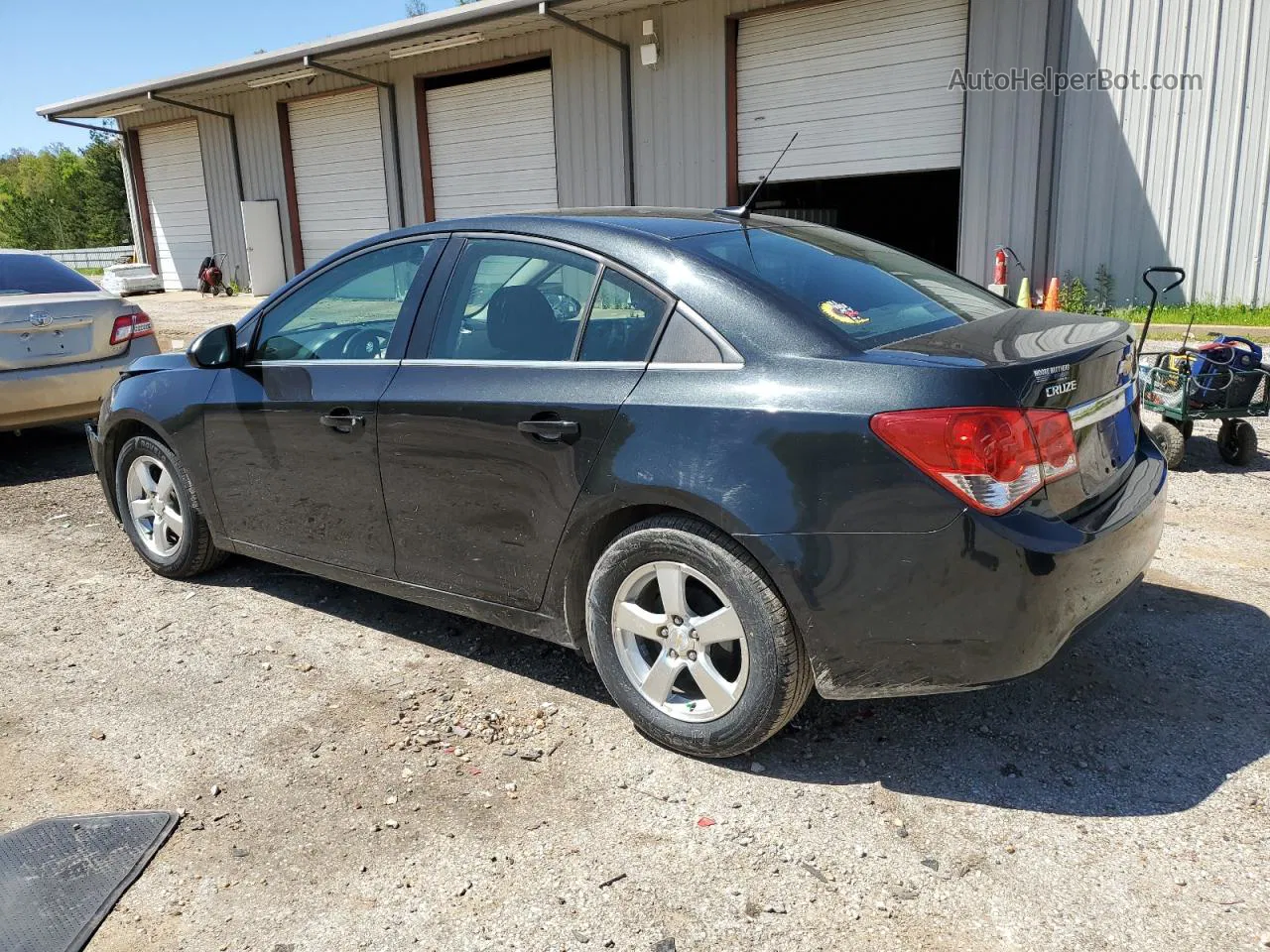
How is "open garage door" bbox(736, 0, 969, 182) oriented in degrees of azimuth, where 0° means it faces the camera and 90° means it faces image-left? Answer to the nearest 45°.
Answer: approximately 45°

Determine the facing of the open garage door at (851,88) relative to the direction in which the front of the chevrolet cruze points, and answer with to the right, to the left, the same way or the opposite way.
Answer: to the left

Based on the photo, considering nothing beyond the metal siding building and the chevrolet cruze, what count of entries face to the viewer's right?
0

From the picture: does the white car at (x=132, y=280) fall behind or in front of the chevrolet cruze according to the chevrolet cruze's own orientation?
in front

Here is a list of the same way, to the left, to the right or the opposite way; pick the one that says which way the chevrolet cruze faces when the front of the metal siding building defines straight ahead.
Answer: to the right

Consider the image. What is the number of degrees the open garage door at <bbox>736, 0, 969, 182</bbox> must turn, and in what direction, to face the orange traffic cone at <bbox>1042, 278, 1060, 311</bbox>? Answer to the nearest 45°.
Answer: approximately 90° to its left

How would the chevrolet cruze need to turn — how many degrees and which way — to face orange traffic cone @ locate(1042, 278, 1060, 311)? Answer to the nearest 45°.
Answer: approximately 90° to its right

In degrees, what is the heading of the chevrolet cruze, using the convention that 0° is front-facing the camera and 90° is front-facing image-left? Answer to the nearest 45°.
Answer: approximately 135°

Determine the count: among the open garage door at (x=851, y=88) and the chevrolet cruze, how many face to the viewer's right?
0

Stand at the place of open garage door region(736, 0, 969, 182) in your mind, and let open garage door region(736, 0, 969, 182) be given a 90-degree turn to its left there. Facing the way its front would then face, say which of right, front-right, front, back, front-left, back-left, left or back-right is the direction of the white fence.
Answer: back

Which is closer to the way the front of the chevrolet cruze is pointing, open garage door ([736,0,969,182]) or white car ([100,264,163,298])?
the white car

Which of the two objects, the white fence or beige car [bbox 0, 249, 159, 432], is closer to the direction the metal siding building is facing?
the beige car

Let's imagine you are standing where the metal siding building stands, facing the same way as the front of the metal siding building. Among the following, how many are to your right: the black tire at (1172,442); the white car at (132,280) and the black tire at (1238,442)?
1

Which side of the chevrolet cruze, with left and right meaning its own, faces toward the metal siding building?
right

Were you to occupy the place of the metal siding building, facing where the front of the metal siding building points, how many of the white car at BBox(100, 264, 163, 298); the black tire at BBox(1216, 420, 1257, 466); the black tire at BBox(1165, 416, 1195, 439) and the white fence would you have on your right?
2

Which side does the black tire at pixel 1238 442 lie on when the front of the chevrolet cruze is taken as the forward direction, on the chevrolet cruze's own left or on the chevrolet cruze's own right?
on the chevrolet cruze's own right

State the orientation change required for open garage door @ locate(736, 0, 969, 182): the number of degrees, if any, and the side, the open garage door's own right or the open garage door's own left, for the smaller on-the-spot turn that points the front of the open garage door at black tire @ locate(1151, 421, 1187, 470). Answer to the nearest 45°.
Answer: approximately 45° to the open garage door's own left

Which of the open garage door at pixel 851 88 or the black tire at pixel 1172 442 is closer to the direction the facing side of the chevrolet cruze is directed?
the open garage door

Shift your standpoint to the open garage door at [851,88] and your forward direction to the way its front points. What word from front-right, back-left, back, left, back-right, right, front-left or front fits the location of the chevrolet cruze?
front-left

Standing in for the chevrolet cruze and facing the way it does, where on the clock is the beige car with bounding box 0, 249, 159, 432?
The beige car is roughly at 12 o'clock from the chevrolet cruze.
